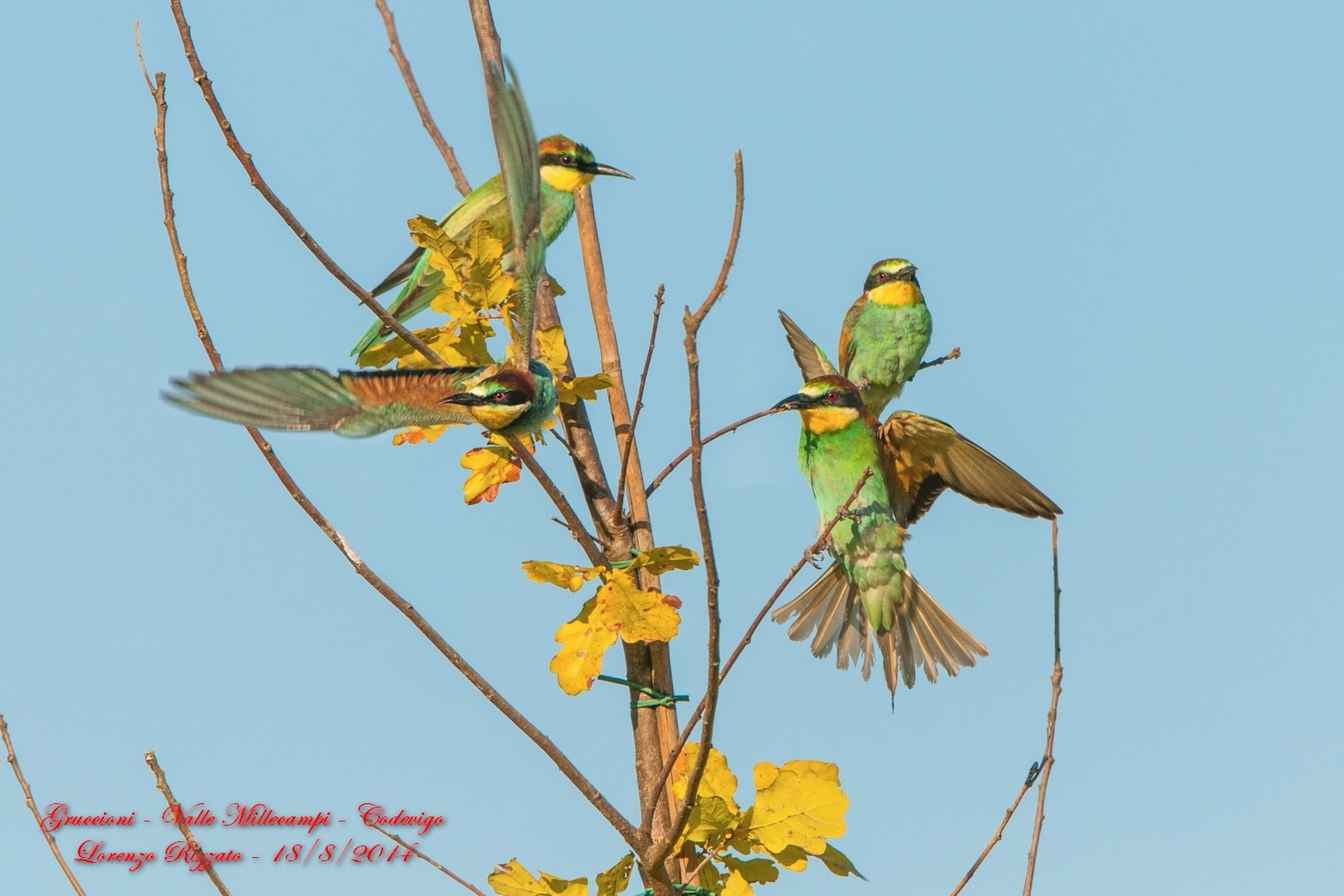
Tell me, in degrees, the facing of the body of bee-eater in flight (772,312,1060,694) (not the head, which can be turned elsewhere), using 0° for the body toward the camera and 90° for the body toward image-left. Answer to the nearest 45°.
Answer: approximately 45°
